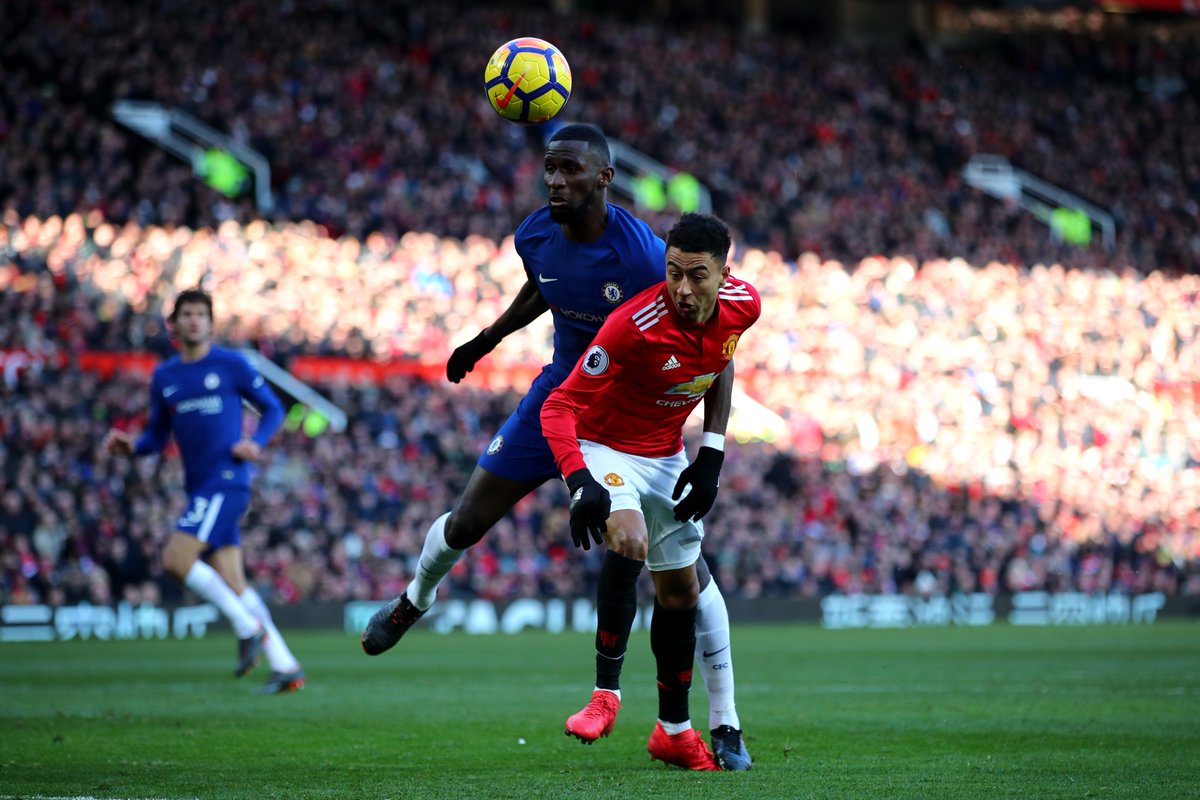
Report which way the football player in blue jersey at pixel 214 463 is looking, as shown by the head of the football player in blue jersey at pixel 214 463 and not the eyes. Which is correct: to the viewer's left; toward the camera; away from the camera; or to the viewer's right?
toward the camera

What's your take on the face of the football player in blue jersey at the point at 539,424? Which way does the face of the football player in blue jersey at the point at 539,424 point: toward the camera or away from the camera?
toward the camera

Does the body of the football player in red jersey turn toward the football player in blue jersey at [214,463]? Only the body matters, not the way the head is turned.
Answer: no

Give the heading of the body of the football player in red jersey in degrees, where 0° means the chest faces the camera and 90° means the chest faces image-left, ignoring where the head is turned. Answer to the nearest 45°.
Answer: approximately 315°
